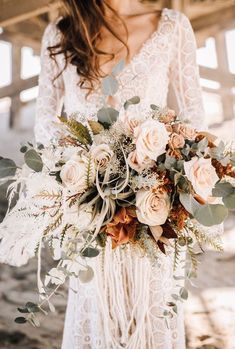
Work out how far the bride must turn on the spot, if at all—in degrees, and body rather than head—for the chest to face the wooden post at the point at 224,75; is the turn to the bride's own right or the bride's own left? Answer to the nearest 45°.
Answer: approximately 180°

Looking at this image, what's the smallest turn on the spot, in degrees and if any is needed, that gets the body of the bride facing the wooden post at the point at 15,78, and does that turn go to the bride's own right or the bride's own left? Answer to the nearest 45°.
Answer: approximately 180°

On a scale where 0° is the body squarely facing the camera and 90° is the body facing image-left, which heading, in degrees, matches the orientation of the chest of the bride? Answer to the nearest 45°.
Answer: approximately 0°

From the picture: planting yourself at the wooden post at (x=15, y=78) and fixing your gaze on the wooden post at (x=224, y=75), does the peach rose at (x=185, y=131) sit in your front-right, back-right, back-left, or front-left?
front-right
